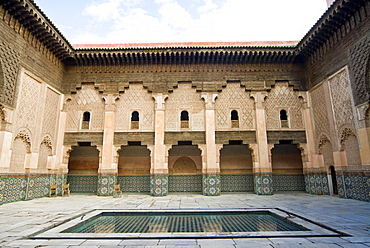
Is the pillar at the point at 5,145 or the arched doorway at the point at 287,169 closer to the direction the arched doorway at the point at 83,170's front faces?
the pillar

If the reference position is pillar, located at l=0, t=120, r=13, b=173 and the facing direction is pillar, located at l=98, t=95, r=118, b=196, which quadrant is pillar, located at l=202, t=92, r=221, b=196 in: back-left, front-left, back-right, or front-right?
front-right

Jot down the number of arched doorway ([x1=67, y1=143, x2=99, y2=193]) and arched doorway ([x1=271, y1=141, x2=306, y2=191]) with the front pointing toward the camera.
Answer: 2

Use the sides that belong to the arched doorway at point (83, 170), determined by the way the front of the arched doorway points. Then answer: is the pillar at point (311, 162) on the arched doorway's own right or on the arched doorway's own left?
on the arched doorway's own left

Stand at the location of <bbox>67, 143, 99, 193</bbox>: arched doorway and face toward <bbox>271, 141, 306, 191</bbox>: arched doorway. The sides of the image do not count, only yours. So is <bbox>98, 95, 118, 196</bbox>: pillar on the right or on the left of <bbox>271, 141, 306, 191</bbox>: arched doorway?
right

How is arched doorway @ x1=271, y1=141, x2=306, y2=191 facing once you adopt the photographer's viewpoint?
facing the viewer

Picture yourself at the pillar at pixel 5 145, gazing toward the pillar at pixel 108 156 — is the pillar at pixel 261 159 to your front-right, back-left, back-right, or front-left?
front-right

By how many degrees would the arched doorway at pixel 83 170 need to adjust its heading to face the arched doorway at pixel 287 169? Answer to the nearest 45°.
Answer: approximately 45° to its left

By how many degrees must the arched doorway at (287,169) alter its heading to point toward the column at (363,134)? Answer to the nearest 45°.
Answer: approximately 45° to its left

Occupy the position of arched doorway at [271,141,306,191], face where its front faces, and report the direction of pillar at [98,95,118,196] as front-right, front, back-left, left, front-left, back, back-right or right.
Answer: front-right

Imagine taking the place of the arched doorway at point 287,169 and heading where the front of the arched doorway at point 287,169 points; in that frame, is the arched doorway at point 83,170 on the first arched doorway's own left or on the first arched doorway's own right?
on the first arched doorway's own right

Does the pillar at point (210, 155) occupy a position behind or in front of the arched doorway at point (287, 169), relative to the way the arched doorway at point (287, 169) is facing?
in front

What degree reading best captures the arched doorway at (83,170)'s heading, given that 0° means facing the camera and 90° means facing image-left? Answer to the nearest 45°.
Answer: approximately 0°

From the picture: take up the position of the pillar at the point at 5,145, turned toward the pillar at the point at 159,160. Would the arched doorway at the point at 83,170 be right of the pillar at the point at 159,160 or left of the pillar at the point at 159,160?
left
